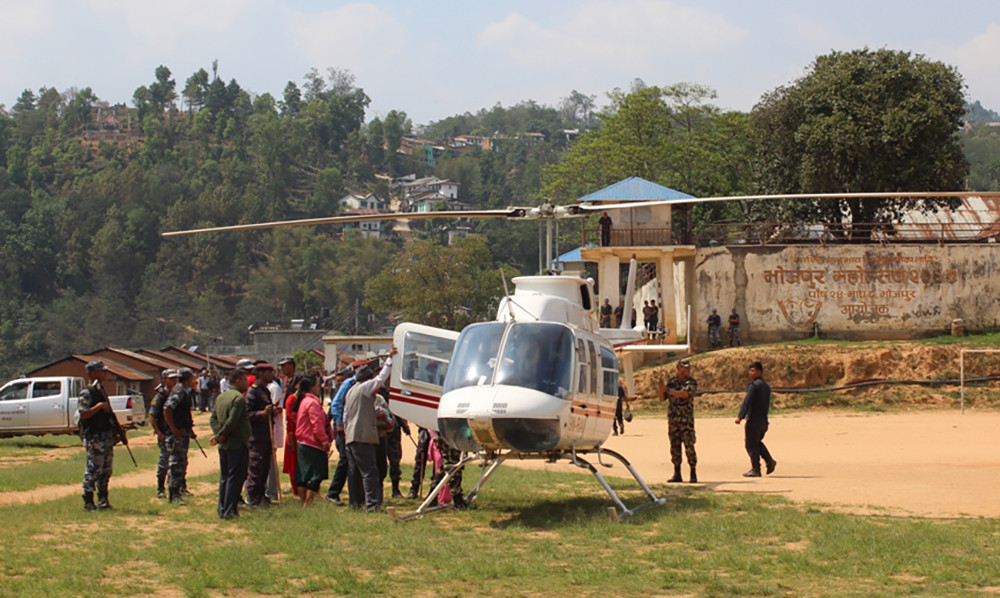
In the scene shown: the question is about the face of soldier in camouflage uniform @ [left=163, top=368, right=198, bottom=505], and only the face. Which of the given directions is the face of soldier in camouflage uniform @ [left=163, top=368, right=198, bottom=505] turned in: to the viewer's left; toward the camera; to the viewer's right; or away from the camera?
to the viewer's right

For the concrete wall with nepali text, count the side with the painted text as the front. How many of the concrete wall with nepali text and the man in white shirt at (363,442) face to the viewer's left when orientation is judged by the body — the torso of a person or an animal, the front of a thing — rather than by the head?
0

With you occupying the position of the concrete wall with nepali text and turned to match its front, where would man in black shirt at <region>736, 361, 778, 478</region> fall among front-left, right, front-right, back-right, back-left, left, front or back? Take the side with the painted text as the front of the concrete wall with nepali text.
front

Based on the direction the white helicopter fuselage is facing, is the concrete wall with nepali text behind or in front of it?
behind

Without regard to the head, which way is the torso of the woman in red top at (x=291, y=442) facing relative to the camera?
to the viewer's right

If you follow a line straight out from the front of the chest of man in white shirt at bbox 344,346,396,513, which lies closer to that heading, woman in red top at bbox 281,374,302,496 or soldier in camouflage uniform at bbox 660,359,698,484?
the soldier in camouflage uniform

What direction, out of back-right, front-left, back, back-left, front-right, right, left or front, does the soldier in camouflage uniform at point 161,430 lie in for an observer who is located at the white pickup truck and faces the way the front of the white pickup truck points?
left

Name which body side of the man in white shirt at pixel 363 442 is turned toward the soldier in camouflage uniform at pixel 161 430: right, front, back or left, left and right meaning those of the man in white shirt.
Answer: left

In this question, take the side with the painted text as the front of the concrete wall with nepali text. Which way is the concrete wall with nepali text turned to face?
toward the camera

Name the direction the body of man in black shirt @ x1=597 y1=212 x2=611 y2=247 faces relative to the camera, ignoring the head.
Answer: toward the camera

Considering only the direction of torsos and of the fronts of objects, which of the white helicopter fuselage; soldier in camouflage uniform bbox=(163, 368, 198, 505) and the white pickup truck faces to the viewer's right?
the soldier in camouflage uniform

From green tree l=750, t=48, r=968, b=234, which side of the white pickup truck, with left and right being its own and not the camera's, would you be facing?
back

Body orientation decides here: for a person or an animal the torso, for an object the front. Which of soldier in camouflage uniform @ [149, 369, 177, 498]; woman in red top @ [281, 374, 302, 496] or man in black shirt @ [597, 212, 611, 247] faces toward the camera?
the man in black shirt

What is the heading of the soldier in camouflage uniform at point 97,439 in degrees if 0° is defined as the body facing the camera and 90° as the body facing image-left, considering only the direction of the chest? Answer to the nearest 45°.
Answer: approximately 315°

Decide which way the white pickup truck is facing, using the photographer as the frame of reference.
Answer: facing to the left of the viewer
